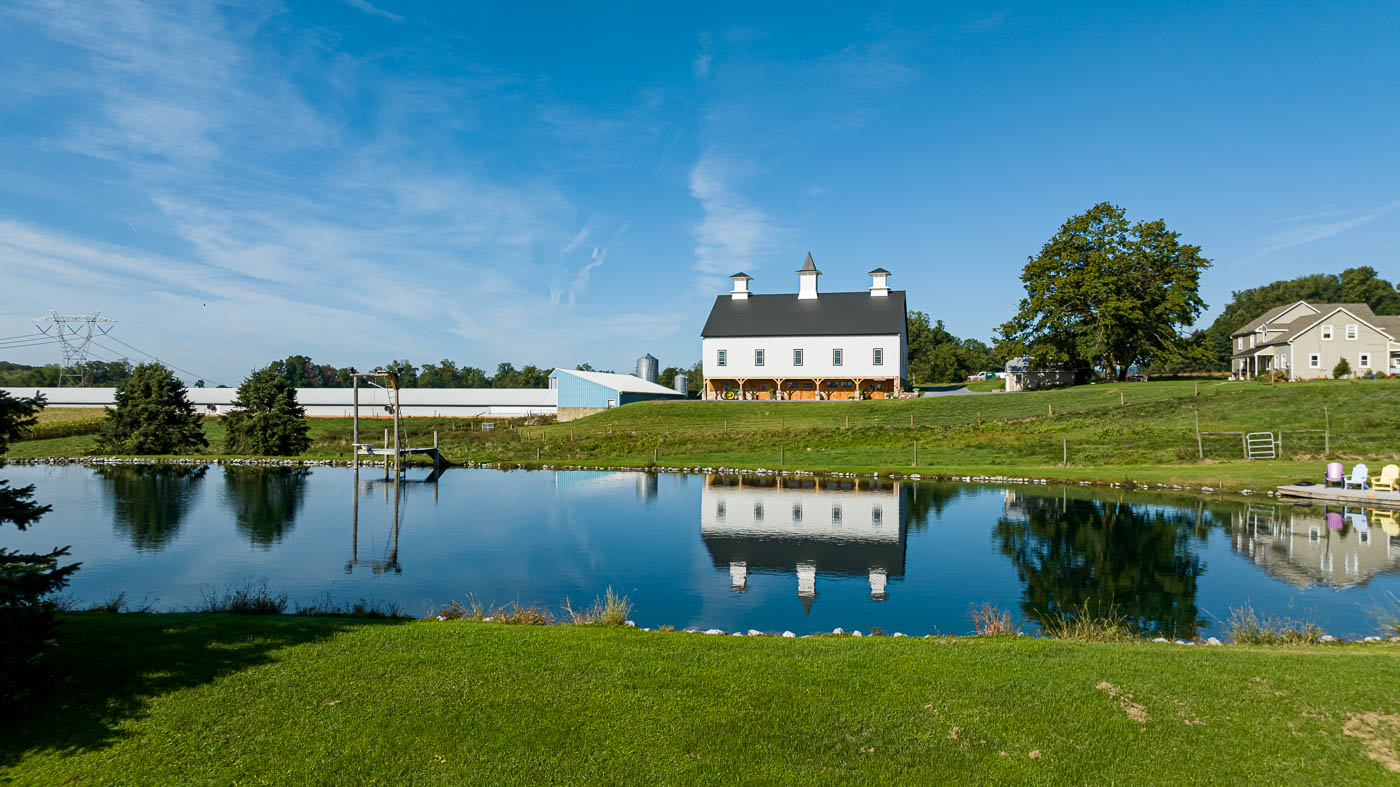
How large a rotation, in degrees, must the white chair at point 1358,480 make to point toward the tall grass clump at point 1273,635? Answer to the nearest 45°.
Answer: approximately 45° to its left

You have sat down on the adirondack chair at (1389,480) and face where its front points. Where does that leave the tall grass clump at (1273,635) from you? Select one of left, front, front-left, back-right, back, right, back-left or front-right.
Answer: front-left

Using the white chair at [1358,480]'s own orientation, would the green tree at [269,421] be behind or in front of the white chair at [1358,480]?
in front

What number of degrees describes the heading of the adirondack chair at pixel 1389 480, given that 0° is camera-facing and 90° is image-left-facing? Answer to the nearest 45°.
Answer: approximately 45°

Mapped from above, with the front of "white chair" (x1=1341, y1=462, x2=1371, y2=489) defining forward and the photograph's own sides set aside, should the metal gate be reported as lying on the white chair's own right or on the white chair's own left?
on the white chair's own right

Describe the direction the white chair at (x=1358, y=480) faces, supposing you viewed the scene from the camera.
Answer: facing the viewer and to the left of the viewer

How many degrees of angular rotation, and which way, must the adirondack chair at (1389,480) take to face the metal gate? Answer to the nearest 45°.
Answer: approximately 90° to its right

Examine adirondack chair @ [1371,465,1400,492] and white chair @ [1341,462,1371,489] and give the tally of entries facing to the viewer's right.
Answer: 0

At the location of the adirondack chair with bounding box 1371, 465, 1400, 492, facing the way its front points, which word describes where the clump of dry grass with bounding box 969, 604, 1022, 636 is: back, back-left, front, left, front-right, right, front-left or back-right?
front-left

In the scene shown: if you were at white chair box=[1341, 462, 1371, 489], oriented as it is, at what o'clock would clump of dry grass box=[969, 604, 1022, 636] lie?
The clump of dry grass is roughly at 11 o'clock from the white chair.

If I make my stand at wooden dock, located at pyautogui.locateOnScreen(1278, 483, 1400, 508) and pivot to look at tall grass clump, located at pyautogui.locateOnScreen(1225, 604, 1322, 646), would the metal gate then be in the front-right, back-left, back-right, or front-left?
back-right

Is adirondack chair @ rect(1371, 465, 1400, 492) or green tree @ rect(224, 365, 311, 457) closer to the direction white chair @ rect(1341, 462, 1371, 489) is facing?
the green tree
